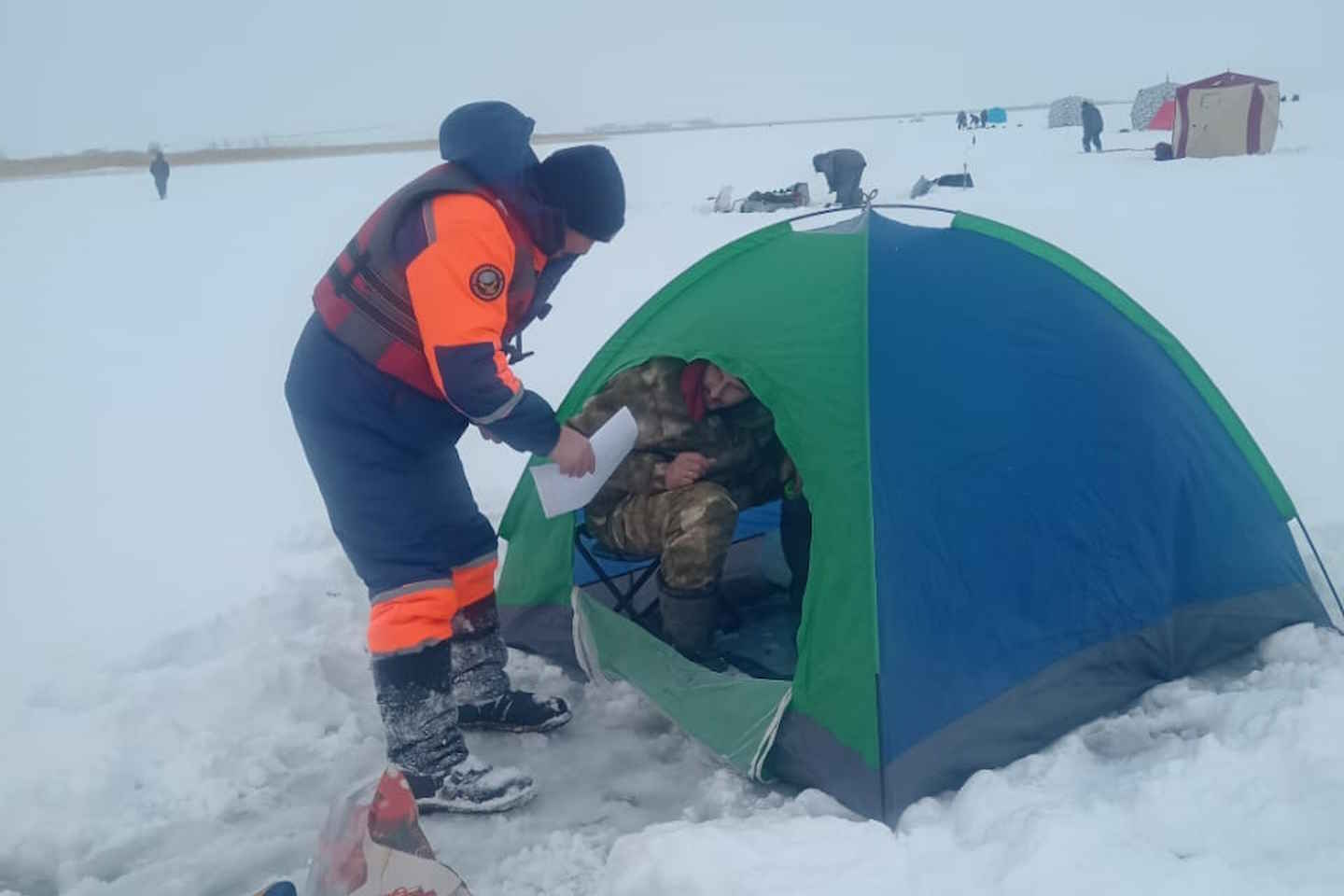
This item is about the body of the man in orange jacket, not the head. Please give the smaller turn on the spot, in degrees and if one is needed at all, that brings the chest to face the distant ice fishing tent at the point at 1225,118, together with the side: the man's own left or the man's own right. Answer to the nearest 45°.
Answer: approximately 45° to the man's own left

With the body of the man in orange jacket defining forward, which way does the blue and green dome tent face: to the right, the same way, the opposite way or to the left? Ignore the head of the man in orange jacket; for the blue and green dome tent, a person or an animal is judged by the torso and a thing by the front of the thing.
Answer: the opposite way

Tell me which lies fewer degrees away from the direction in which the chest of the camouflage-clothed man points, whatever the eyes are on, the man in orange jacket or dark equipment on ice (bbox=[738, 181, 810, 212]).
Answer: the man in orange jacket

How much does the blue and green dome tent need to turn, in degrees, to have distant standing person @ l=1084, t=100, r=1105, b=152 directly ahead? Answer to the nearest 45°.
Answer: approximately 135° to its right

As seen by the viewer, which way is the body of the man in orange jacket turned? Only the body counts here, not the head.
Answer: to the viewer's right

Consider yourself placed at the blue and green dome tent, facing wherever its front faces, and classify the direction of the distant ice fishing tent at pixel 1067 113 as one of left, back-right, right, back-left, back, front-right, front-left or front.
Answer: back-right

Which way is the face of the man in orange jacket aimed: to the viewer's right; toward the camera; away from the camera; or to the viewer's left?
to the viewer's right

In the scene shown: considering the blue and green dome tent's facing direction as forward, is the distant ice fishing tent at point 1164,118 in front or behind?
behind

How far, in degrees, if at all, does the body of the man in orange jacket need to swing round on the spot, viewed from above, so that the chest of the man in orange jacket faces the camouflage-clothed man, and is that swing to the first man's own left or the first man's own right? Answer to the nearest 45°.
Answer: approximately 45° to the first man's own left

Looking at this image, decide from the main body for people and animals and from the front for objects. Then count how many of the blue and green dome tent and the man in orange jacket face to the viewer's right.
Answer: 1

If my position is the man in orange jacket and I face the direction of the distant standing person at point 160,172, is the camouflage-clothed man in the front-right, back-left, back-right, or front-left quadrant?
front-right

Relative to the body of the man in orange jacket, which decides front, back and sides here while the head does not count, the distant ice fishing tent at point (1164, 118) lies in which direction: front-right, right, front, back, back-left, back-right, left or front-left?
front-left

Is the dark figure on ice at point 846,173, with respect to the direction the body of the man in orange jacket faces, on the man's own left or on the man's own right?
on the man's own left

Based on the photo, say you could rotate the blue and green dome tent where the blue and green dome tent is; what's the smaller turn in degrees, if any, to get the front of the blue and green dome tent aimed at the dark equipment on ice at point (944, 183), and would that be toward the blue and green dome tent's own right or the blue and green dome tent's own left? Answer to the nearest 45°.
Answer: approximately 135° to the blue and green dome tent's own right
